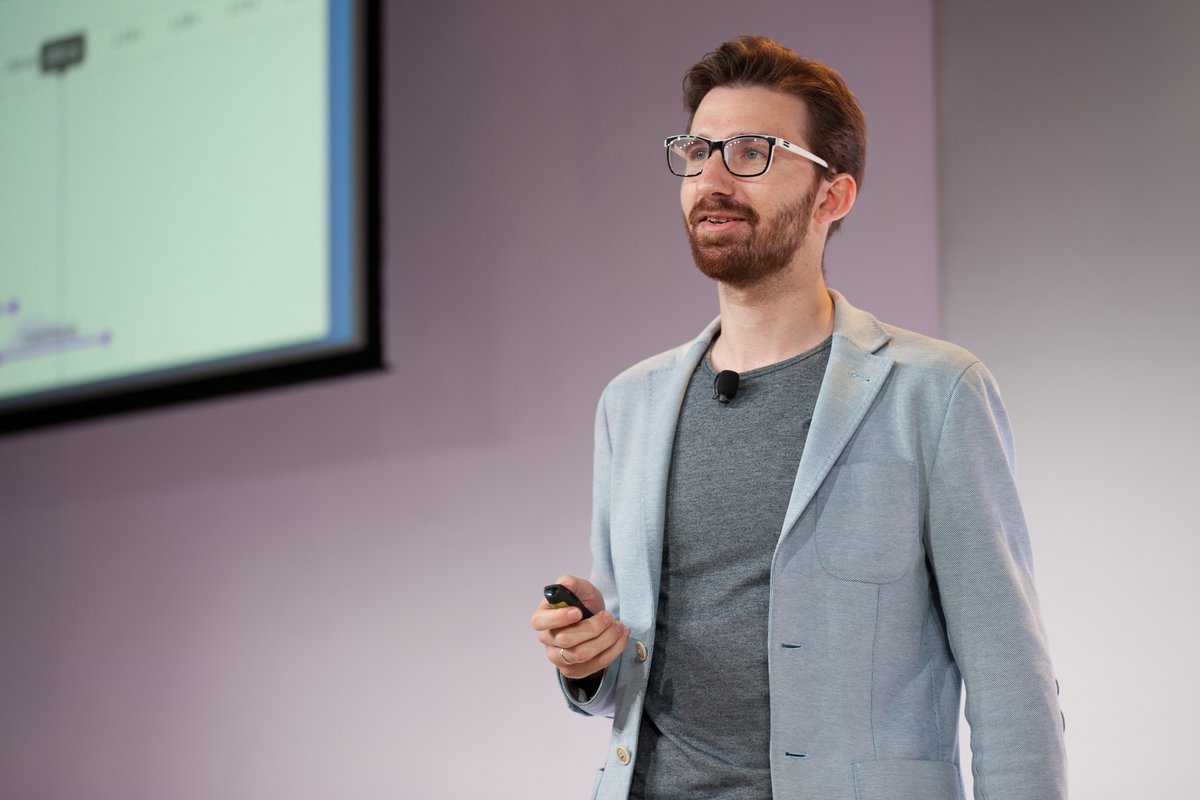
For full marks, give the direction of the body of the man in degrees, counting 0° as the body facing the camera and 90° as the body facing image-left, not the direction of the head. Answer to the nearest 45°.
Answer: approximately 45°
